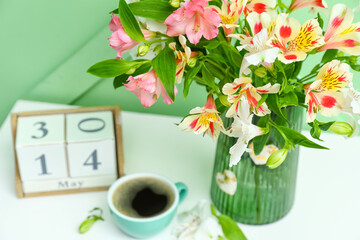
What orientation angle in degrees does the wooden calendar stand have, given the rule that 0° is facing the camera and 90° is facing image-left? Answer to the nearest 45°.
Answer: approximately 0°

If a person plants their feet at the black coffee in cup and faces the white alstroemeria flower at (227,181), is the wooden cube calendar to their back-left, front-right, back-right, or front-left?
back-left
